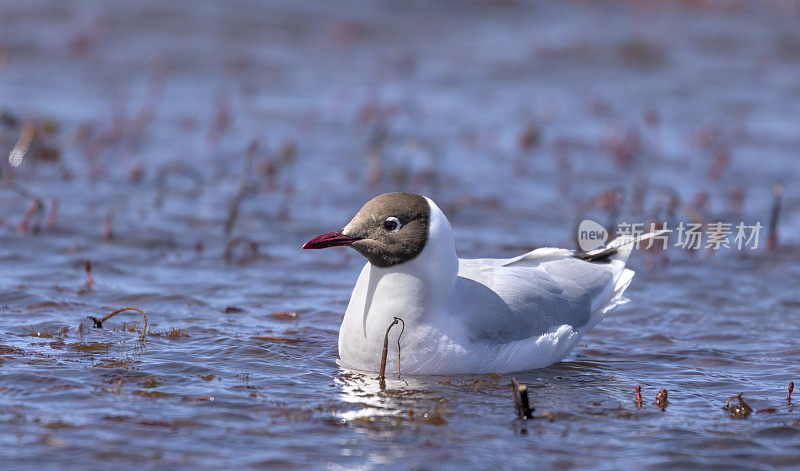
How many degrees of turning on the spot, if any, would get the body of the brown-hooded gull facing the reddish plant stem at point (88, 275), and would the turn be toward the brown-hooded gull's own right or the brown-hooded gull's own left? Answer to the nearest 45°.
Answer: approximately 90° to the brown-hooded gull's own right

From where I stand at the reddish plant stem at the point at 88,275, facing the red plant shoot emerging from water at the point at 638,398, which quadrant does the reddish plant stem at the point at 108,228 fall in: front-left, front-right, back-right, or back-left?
back-left

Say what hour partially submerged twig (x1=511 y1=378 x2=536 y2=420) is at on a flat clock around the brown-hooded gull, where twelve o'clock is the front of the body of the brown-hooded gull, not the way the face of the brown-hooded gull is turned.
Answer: The partially submerged twig is roughly at 9 o'clock from the brown-hooded gull.

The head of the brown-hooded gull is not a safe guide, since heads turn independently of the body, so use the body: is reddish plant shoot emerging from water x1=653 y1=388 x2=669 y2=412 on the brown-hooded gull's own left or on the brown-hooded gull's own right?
on the brown-hooded gull's own left

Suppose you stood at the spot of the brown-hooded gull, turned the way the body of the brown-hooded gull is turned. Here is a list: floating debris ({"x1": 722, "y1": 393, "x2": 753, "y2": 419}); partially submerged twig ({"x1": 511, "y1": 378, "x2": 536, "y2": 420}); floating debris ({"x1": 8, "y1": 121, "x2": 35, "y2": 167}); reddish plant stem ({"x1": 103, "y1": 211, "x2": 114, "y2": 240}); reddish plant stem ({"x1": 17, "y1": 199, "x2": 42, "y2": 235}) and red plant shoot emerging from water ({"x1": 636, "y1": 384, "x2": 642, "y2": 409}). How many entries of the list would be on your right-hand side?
3

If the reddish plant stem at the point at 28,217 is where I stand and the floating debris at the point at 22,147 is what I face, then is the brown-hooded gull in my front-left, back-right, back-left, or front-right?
back-right

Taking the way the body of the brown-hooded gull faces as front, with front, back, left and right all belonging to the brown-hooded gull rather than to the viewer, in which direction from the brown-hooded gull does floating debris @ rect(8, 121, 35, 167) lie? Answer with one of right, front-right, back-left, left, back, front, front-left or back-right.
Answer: right

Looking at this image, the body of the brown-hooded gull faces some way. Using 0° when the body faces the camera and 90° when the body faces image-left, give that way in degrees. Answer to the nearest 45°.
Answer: approximately 45°

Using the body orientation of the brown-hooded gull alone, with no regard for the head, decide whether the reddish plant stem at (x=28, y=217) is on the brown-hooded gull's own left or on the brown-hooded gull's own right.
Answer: on the brown-hooded gull's own right

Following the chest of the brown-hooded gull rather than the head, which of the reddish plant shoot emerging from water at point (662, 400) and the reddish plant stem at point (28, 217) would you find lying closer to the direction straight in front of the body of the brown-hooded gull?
the reddish plant stem

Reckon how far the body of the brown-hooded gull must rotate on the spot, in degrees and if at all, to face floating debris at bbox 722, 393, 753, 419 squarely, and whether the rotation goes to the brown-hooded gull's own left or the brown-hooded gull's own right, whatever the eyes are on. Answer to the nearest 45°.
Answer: approximately 135° to the brown-hooded gull's own left
